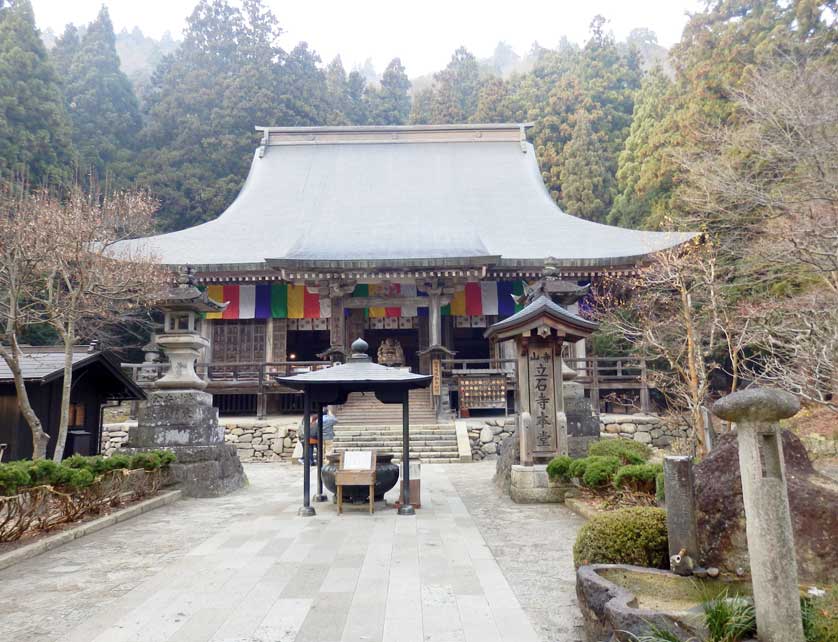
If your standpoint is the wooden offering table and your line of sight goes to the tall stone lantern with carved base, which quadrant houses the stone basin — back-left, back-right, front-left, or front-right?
back-left

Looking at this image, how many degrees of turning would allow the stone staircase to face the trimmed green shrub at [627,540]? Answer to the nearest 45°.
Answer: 0° — it already faces it

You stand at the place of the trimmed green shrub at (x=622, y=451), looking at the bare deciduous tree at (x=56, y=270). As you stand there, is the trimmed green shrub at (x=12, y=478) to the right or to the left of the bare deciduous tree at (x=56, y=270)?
left

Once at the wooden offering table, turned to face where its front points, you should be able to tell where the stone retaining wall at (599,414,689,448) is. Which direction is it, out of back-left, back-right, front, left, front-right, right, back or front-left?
back-left

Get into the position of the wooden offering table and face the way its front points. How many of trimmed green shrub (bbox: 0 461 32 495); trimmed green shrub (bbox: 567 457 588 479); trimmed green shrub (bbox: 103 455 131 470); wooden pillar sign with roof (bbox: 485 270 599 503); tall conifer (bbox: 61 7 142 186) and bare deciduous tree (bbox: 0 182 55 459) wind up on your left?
2

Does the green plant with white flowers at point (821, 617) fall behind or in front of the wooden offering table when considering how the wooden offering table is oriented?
in front

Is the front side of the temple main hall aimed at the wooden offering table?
yes

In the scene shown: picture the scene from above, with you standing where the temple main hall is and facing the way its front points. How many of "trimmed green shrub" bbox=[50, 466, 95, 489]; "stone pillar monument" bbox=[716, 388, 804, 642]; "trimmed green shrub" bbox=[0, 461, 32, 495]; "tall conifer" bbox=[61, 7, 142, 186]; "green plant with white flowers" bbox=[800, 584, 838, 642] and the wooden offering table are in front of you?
5

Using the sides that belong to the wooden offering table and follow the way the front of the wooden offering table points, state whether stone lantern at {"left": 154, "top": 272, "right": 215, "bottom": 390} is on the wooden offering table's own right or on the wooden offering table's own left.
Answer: on the wooden offering table's own right
